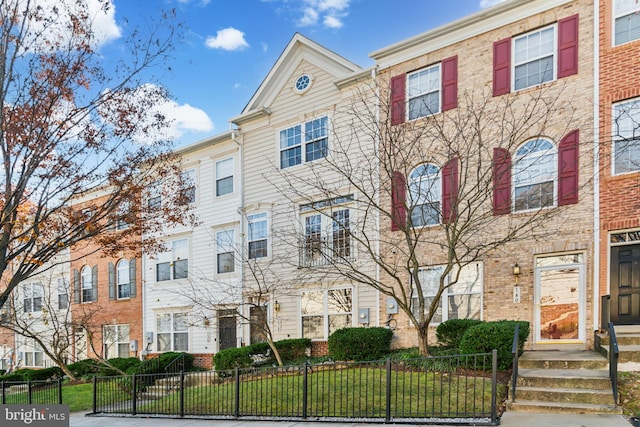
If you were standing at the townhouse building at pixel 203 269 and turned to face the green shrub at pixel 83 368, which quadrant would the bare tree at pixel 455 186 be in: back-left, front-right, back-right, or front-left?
back-left

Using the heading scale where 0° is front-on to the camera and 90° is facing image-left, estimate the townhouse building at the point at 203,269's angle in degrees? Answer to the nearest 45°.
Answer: approximately 45°
